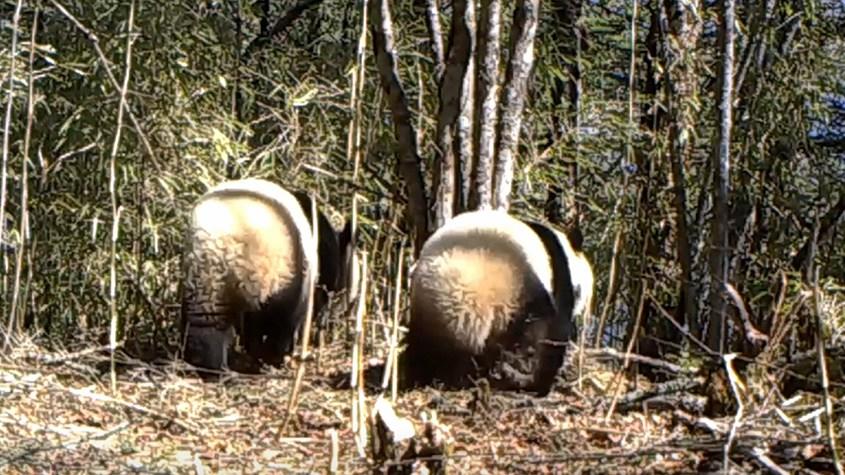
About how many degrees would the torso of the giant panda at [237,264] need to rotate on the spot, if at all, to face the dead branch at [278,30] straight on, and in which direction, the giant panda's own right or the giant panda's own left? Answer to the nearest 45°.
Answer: approximately 45° to the giant panda's own left

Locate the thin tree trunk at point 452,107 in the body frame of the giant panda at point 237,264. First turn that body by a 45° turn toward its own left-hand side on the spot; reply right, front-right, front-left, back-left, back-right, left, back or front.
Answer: right

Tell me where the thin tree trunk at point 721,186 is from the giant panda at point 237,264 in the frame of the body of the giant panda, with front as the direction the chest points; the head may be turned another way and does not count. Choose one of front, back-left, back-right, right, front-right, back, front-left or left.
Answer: front-right

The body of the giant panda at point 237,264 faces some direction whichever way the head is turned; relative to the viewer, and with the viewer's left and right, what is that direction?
facing away from the viewer and to the right of the viewer

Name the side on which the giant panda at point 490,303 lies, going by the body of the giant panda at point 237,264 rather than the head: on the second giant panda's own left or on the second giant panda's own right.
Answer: on the second giant panda's own right

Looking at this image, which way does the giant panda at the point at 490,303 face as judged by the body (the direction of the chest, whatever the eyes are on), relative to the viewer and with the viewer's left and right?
facing away from the viewer and to the right of the viewer

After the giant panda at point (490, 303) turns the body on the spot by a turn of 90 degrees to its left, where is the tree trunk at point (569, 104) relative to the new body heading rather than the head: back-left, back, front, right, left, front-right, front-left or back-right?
front-right

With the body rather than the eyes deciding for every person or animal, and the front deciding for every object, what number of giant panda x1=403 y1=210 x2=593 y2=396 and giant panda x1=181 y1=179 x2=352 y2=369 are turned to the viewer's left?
0

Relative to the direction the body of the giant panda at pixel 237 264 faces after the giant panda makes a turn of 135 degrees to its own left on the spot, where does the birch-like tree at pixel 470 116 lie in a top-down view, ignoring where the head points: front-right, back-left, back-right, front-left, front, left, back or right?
back

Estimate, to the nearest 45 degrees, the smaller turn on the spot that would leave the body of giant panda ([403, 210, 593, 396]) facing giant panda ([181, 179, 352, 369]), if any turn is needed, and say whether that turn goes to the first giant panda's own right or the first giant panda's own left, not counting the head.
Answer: approximately 135° to the first giant panda's own left
